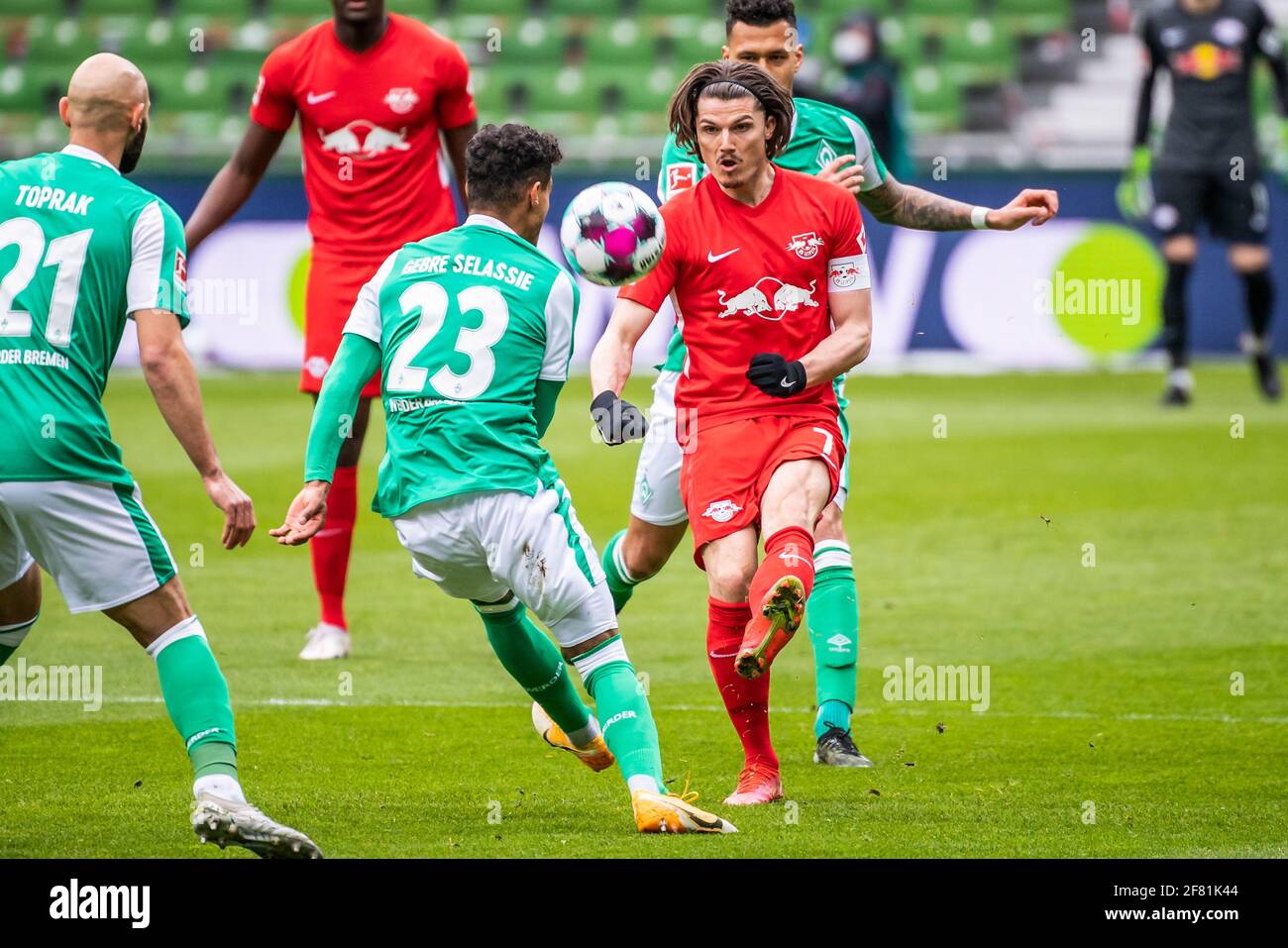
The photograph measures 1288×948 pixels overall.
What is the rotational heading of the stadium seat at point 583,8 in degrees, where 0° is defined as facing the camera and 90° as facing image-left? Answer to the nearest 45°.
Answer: approximately 0°

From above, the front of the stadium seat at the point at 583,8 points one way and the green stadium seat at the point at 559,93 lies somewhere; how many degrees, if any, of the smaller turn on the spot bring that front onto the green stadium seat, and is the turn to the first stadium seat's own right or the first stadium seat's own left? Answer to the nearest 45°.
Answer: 0° — it already faces it

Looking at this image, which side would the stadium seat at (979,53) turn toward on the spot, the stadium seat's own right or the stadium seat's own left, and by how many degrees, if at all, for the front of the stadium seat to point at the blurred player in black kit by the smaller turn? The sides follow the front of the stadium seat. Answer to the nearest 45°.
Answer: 0° — it already faces them

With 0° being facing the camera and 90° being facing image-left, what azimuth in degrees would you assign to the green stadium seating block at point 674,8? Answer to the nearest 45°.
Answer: approximately 0°

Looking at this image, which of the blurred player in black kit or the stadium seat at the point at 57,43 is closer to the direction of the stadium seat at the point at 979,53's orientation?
the blurred player in black kit
